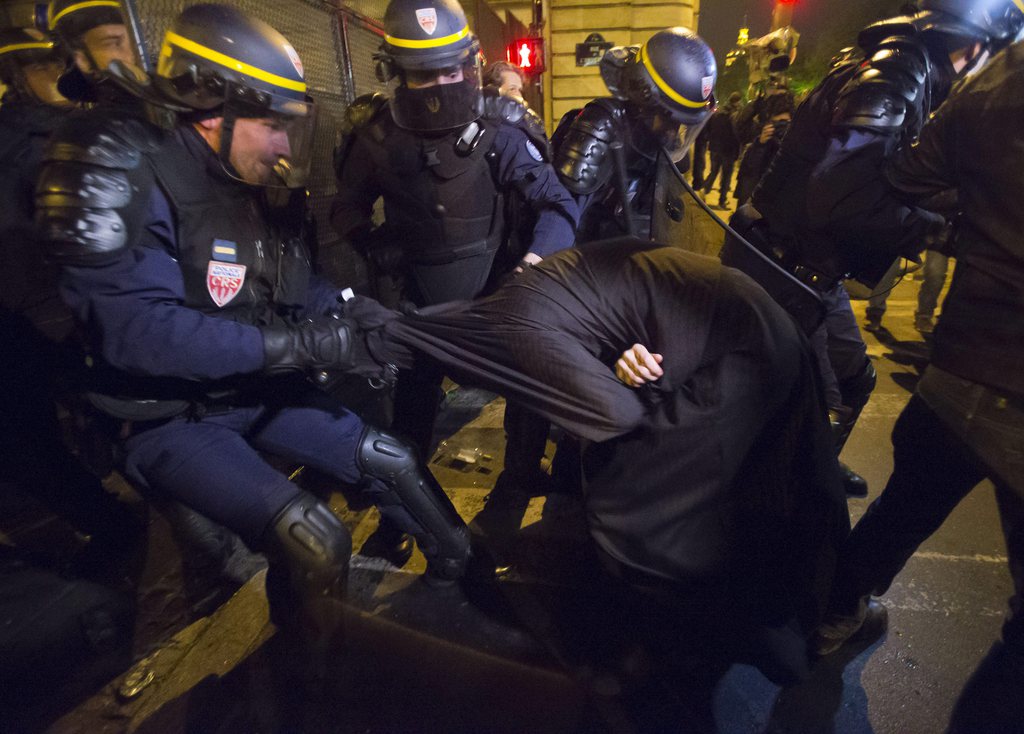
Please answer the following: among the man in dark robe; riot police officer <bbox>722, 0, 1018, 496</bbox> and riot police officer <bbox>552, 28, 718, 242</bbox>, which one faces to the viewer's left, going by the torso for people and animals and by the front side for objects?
the man in dark robe

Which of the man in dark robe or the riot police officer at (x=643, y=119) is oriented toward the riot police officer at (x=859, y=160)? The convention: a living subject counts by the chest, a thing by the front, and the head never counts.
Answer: the riot police officer at (x=643, y=119)

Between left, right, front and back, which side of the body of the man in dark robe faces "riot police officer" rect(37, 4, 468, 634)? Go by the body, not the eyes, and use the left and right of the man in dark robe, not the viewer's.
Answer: front

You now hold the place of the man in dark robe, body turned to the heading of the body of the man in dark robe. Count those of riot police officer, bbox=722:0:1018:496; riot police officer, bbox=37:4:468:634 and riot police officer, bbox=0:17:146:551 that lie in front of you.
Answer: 2

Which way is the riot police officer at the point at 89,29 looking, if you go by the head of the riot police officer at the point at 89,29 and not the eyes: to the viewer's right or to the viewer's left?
to the viewer's right

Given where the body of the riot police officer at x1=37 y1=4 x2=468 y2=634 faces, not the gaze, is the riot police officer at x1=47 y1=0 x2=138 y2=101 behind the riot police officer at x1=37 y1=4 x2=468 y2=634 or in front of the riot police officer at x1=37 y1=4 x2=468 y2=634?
behind

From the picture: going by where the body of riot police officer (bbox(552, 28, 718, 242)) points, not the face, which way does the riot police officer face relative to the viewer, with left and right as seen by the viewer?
facing the viewer and to the right of the viewer

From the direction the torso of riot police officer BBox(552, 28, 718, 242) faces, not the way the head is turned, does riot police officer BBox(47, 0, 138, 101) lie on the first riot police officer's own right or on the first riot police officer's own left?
on the first riot police officer's own right

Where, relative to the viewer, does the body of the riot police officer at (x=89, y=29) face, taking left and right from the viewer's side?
facing to the right of the viewer

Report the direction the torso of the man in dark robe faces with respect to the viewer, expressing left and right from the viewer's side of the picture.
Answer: facing to the left of the viewer

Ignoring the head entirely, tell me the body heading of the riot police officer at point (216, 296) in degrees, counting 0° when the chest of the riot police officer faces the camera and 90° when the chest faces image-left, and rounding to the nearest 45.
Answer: approximately 315°

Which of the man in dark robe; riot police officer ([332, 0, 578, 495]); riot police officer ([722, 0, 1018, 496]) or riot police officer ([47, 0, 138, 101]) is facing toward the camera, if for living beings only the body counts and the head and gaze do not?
riot police officer ([332, 0, 578, 495])

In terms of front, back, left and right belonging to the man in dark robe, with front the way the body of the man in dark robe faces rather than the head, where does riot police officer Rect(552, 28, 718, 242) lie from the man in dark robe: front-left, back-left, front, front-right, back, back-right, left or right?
right

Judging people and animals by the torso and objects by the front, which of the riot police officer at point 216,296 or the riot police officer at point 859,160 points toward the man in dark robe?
the riot police officer at point 216,296

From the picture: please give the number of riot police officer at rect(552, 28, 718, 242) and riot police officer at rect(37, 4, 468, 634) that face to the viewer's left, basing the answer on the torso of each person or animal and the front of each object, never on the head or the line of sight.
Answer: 0

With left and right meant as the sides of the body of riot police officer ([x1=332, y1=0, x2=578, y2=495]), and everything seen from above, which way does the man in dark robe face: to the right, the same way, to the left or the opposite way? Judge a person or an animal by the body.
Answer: to the right
